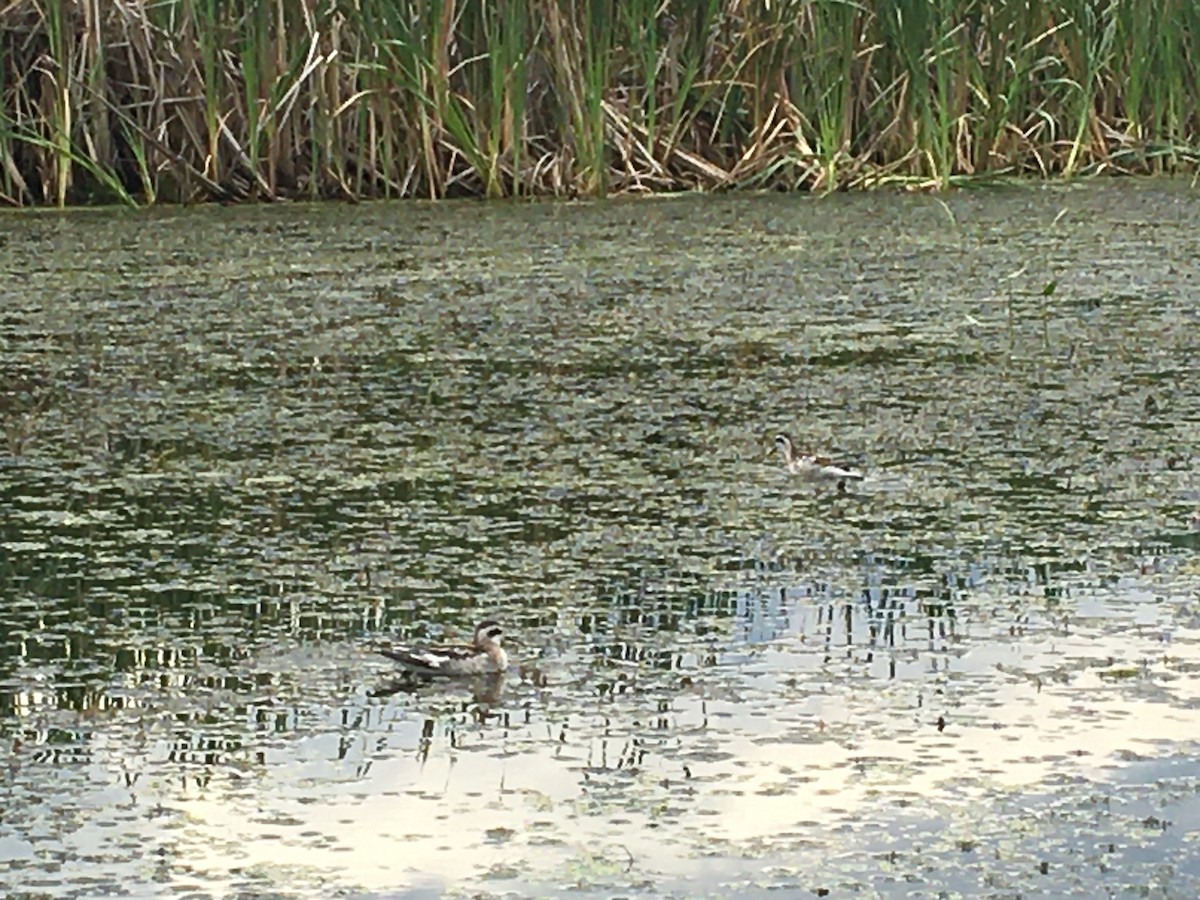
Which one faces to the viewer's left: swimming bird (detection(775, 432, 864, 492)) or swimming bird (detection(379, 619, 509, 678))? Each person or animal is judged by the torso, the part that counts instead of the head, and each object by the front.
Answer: swimming bird (detection(775, 432, 864, 492))

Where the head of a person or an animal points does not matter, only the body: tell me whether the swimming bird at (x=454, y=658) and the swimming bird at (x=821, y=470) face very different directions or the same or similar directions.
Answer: very different directions

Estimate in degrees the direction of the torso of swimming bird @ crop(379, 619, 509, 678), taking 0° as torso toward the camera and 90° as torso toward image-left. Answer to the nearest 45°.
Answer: approximately 270°

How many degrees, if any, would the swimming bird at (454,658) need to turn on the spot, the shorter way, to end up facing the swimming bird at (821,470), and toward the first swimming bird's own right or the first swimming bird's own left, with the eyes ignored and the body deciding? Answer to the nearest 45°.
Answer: approximately 45° to the first swimming bird's own left

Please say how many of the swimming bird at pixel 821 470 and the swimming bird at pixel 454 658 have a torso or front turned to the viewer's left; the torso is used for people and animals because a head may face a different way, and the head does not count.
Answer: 1

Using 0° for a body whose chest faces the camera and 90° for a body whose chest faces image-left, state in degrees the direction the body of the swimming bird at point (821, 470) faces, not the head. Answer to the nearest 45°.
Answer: approximately 90°

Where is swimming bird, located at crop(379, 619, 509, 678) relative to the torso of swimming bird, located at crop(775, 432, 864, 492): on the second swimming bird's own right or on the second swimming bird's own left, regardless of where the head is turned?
on the second swimming bird's own left
